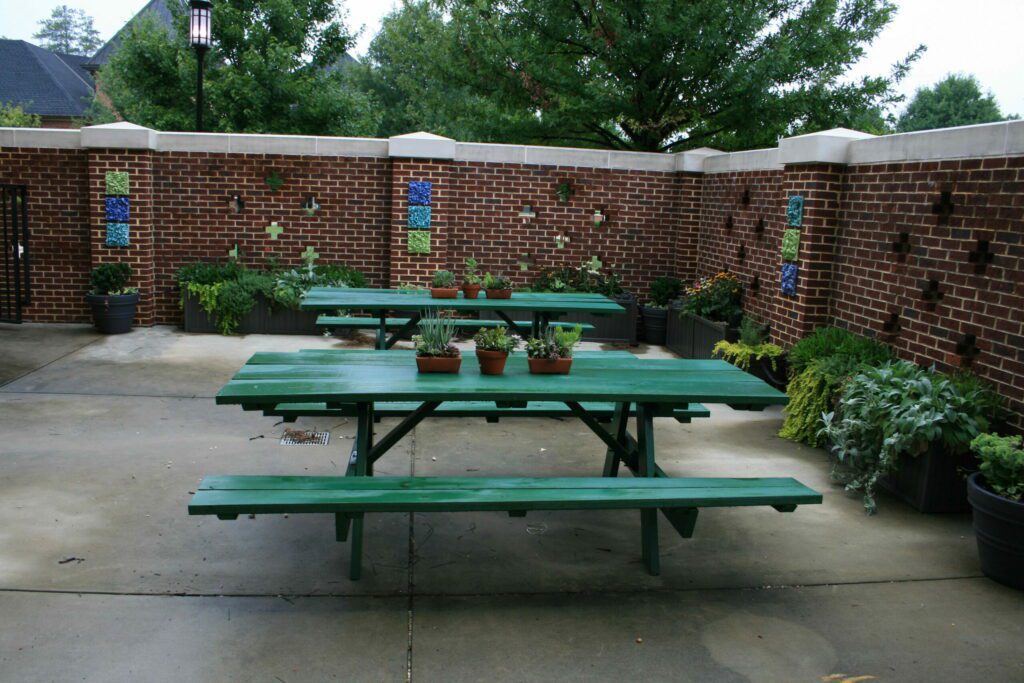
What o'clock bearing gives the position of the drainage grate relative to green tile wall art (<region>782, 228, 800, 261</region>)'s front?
The drainage grate is roughly at 12 o'clock from the green tile wall art.

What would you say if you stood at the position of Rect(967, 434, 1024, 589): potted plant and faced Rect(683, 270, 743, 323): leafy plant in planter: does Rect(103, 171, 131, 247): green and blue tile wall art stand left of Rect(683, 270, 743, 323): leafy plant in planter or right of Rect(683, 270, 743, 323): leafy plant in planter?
left

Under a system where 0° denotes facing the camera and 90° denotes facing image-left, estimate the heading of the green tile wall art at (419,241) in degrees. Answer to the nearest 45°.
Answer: approximately 0°

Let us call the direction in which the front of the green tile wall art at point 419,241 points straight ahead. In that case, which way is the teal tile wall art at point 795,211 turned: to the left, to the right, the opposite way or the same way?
to the right

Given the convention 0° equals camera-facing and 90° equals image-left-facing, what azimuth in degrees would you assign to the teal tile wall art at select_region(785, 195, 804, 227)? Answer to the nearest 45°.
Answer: approximately 45°

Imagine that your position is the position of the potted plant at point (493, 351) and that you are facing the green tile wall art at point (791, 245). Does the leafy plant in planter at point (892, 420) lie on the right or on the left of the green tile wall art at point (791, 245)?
right

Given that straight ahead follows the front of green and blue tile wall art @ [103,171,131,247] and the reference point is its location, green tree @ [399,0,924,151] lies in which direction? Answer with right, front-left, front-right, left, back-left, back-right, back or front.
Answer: left

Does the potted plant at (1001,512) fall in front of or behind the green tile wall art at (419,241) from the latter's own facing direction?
in front

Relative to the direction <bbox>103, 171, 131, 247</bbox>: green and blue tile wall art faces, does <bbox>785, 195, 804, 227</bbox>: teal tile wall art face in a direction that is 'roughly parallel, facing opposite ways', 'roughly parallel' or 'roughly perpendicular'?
roughly perpendicular

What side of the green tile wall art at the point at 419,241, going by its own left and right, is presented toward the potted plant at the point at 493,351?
front
